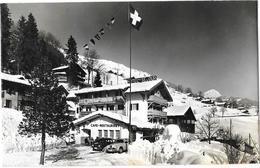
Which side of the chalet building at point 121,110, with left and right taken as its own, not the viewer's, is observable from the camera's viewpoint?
front

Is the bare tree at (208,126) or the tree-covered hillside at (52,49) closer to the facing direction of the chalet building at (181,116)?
the bare tree

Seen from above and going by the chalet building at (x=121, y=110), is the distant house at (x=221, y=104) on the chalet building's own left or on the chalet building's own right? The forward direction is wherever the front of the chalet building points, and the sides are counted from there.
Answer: on the chalet building's own left

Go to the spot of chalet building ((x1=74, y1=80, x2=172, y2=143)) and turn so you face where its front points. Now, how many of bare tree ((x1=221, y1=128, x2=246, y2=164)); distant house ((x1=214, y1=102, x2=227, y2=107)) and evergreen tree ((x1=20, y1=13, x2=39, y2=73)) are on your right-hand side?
1

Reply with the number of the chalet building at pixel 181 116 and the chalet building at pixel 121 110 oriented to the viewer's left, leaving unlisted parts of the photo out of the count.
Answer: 0

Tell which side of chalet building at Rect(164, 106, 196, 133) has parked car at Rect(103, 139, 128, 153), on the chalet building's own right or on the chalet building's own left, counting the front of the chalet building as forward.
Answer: on the chalet building's own right

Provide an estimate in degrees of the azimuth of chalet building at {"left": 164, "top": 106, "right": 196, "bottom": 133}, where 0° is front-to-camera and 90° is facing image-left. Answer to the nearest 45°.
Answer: approximately 315°

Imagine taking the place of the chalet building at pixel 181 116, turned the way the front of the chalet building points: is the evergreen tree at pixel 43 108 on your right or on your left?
on your right
